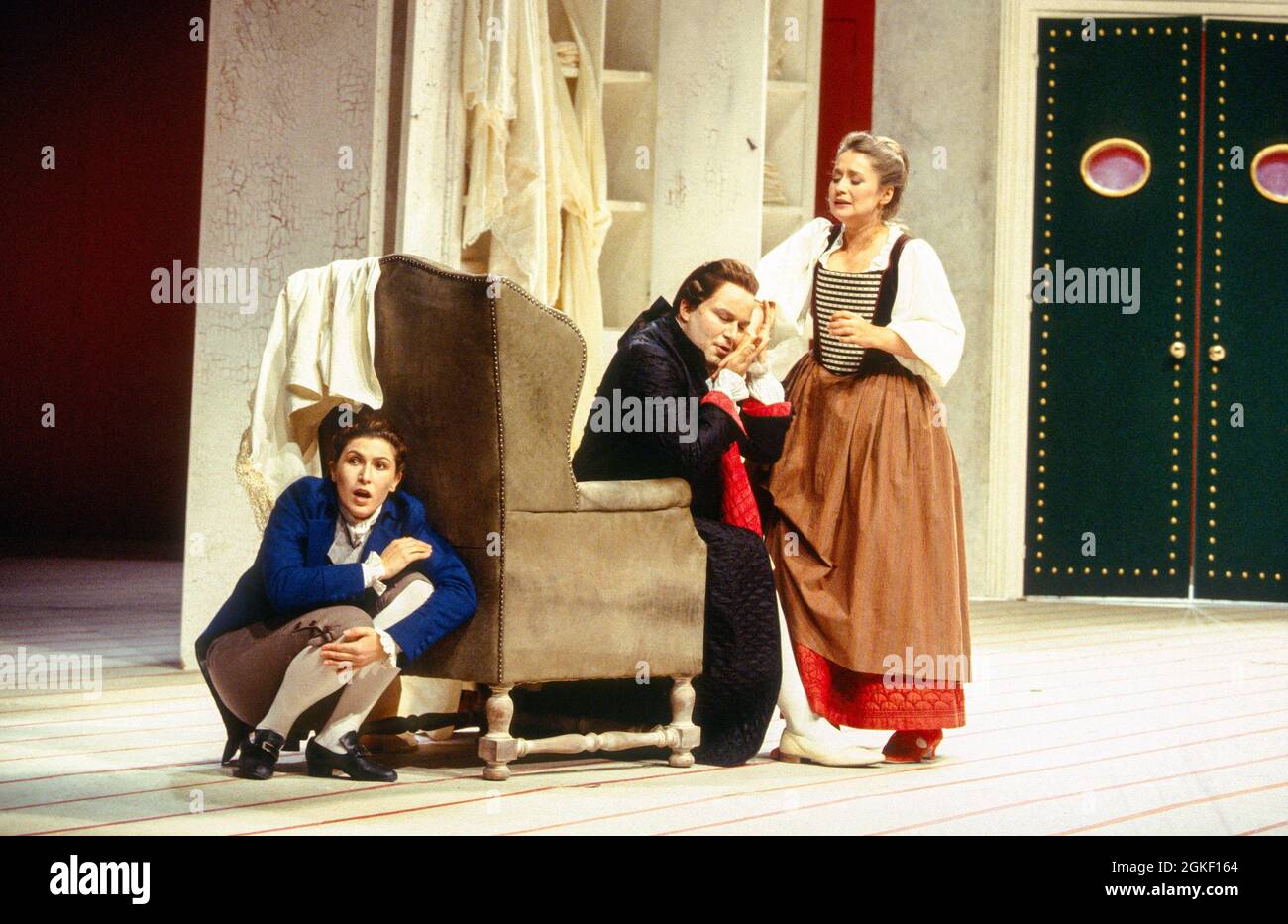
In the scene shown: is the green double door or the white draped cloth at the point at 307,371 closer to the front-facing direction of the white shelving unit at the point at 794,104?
the white draped cloth

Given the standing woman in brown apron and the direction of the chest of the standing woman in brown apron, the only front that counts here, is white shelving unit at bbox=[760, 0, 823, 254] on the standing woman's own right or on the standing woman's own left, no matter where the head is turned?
on the standing woman's own right

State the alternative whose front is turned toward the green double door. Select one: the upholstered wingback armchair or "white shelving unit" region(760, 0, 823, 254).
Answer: the upholstered wingback armchair

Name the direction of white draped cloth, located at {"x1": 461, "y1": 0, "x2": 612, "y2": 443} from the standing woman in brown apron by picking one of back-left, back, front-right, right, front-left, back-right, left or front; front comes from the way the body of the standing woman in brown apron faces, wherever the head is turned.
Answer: right

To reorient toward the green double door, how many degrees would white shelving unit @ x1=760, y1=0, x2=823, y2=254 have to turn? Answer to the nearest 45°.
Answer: approximately 135° to its left

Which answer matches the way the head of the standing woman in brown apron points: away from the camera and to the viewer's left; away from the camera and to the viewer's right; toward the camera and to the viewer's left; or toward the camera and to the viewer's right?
toward the camera and to the viewer's left

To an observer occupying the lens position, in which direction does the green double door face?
facing the viewer

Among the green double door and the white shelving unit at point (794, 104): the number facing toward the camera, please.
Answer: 2

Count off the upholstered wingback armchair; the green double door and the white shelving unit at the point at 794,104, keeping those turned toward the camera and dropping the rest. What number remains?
2

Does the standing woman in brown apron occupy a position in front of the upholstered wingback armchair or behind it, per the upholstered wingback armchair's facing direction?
in front

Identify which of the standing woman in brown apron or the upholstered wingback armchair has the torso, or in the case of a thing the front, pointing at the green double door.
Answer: the upholstered wingback armchair

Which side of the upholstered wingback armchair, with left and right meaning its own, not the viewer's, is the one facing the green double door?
front

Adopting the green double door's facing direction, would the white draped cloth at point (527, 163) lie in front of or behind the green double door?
in front

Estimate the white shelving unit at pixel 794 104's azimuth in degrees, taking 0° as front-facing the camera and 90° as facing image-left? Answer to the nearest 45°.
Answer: approximately 0°
